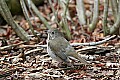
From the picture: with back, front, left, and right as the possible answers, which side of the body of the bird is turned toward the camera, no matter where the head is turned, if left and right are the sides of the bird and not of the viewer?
left
